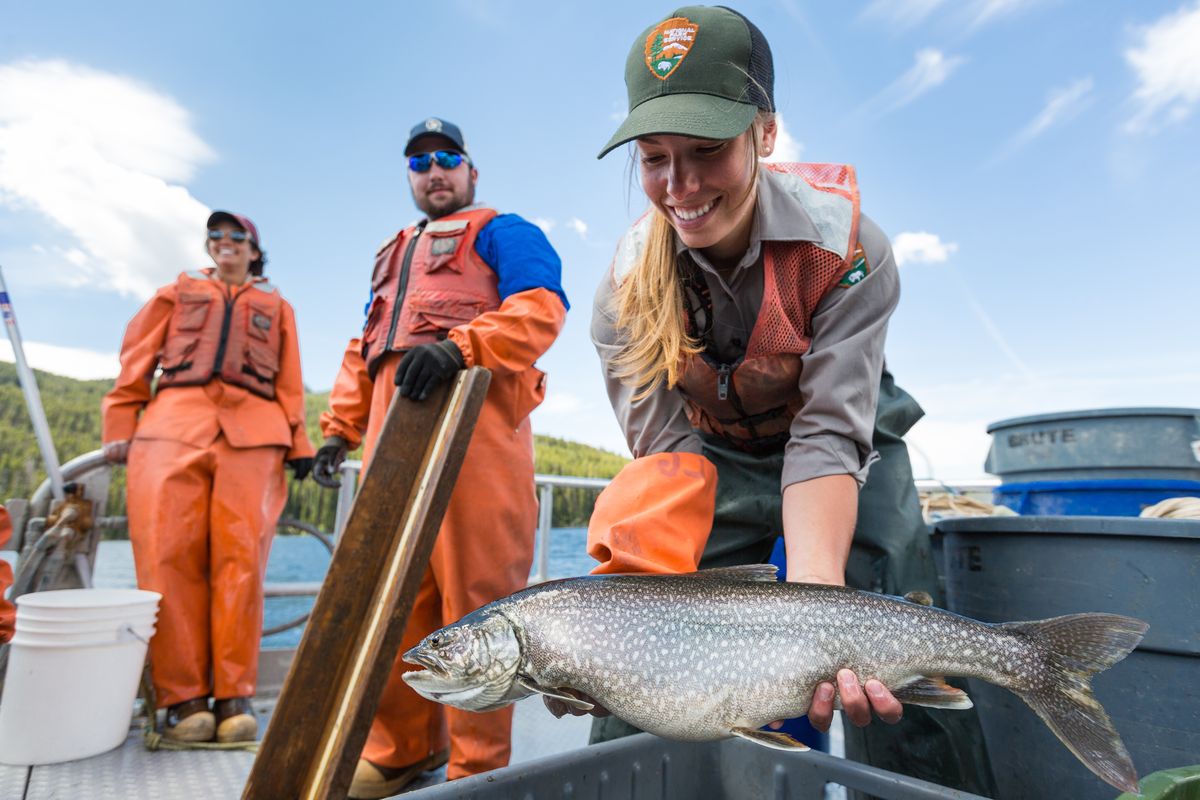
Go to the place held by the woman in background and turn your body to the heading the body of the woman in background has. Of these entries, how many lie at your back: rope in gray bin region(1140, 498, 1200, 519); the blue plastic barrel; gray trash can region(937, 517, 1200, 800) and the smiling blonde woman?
0

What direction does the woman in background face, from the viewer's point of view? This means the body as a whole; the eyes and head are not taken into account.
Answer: toward the camera

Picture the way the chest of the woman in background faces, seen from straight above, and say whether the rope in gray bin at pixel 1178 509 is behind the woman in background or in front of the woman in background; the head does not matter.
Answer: in front

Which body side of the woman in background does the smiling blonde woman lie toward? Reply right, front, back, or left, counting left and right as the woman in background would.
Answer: front

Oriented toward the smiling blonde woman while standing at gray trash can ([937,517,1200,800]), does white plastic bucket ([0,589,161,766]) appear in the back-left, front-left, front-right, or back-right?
front-right

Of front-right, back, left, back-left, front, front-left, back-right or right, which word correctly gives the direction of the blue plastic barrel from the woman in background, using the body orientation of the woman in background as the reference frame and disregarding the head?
front-left

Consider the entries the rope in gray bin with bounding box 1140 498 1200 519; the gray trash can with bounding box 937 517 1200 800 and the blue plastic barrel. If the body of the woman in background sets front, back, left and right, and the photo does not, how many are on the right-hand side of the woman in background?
0

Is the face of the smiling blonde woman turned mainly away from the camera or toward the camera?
toward the camera
